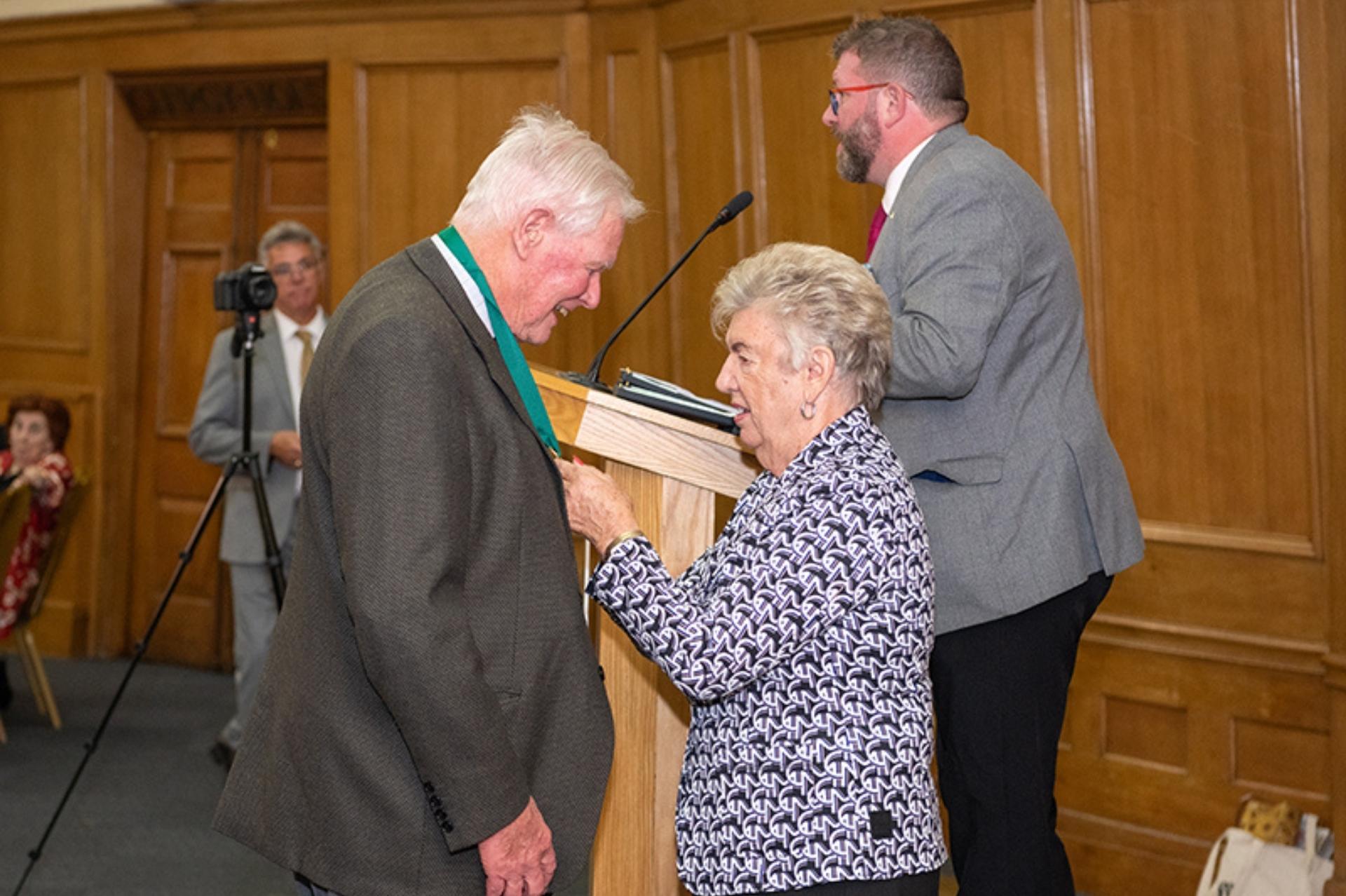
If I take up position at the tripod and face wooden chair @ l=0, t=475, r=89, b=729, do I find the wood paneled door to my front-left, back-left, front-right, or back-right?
front-right

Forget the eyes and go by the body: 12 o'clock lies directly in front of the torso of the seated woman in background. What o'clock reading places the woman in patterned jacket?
The woman in patterned jacket is roughly at 10 o'clock from the seated woman in background.

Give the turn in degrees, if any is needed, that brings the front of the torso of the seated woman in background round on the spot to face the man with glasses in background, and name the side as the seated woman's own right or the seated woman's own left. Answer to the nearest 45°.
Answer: approximately 90° to the seated woman's own left

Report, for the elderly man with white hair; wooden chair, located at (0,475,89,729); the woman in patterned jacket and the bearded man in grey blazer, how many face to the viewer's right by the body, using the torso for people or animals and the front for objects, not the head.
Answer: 1

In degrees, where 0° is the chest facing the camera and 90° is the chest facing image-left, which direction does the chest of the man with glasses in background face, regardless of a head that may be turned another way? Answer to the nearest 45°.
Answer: approximately 315°

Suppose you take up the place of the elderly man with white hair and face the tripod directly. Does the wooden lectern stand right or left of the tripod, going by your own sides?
right

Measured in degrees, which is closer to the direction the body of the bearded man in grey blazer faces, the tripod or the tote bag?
the tripod

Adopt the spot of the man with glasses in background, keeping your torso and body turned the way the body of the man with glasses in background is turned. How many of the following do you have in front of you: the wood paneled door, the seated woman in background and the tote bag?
1

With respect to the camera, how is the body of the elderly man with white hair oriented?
to the viewer's right

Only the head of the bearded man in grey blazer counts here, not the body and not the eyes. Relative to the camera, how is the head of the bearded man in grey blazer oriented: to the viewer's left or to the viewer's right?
to the viewer's left

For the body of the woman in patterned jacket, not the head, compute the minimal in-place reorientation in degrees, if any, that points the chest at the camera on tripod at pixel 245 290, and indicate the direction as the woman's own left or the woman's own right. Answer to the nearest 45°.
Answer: approximately 45° to the woman's own right

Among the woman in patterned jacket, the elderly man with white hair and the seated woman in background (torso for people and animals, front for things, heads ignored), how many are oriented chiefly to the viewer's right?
1

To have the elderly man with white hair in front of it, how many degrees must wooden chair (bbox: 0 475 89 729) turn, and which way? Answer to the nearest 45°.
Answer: approximately 90° to its left

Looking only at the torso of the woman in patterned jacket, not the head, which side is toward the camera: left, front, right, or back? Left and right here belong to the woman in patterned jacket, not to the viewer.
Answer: left

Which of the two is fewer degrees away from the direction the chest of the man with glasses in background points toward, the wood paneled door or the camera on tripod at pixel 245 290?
the camera on tripod

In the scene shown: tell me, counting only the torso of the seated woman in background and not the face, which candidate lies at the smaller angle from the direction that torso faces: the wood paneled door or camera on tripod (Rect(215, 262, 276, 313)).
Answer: the camera on tripod
